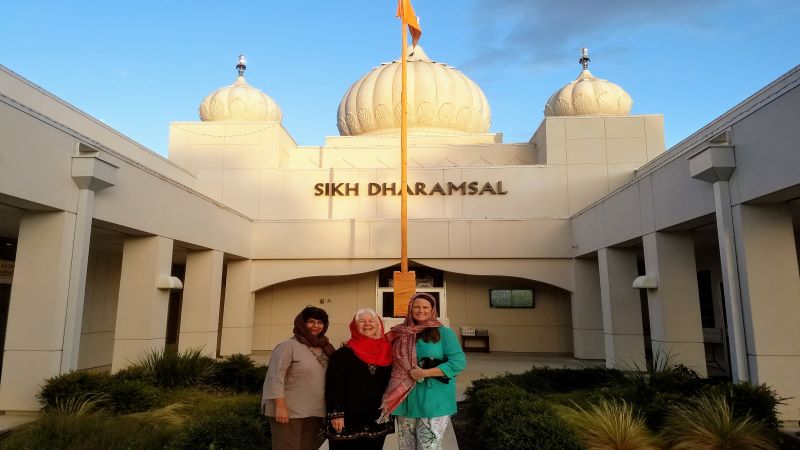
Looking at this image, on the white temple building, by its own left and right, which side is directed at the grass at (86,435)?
front

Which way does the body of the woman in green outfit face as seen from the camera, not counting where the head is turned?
toward the camera

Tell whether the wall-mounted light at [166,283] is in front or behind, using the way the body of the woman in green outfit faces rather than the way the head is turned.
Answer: behind

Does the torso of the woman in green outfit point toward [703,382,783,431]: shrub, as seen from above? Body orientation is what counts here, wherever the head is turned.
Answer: no

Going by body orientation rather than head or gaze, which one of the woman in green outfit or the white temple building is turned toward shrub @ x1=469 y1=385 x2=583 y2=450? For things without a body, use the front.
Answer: the white temple building

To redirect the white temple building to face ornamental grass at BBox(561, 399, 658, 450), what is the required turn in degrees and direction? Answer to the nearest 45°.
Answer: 0° — it already faces it

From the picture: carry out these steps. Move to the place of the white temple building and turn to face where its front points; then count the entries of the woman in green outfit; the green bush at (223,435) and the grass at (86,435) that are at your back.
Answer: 0

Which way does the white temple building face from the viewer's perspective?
toward the camera

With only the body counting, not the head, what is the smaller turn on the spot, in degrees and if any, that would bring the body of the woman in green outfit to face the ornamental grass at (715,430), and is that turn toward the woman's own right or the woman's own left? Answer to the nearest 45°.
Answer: approximately 135° to the woman's own left

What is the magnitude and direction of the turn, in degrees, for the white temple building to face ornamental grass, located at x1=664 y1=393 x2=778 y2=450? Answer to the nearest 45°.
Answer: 0° — it already faces it

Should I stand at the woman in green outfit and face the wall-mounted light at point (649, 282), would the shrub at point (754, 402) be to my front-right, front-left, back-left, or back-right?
front-right

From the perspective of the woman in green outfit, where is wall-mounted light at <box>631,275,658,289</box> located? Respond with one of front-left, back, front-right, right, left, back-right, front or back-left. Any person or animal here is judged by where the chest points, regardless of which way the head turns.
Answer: back-left

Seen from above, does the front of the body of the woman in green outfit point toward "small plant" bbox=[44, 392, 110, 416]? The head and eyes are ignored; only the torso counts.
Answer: no

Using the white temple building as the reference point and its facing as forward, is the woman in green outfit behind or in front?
in front

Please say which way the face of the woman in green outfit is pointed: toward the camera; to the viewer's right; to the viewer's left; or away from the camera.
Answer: toward the camera

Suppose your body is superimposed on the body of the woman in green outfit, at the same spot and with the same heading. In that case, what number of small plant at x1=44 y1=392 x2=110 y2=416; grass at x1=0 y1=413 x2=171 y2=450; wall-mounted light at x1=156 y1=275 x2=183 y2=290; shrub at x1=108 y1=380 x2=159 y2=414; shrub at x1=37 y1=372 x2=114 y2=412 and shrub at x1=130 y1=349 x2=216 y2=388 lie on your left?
0

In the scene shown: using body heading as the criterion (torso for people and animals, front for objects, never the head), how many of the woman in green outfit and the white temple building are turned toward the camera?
2

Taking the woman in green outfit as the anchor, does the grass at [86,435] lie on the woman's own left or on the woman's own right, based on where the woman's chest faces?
on the woman's own right

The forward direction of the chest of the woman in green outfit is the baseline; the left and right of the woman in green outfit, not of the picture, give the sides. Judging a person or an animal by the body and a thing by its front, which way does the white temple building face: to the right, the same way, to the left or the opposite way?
the same way

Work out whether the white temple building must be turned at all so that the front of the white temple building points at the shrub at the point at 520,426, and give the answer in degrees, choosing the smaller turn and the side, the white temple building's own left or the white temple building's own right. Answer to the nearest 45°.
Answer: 0° — it already faces it

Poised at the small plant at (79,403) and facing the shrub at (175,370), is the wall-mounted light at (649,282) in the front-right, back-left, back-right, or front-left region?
front-right
